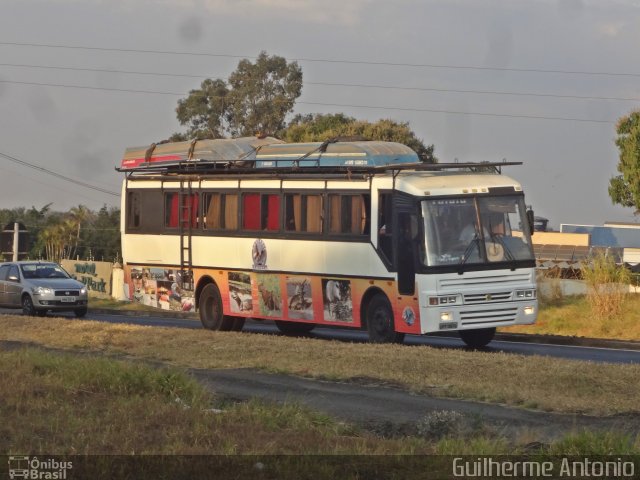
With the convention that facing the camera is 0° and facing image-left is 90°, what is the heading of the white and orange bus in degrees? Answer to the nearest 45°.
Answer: approximately 315°

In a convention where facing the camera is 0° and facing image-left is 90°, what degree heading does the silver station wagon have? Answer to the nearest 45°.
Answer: approximately 315°

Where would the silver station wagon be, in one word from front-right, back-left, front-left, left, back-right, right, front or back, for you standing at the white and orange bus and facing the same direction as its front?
back
